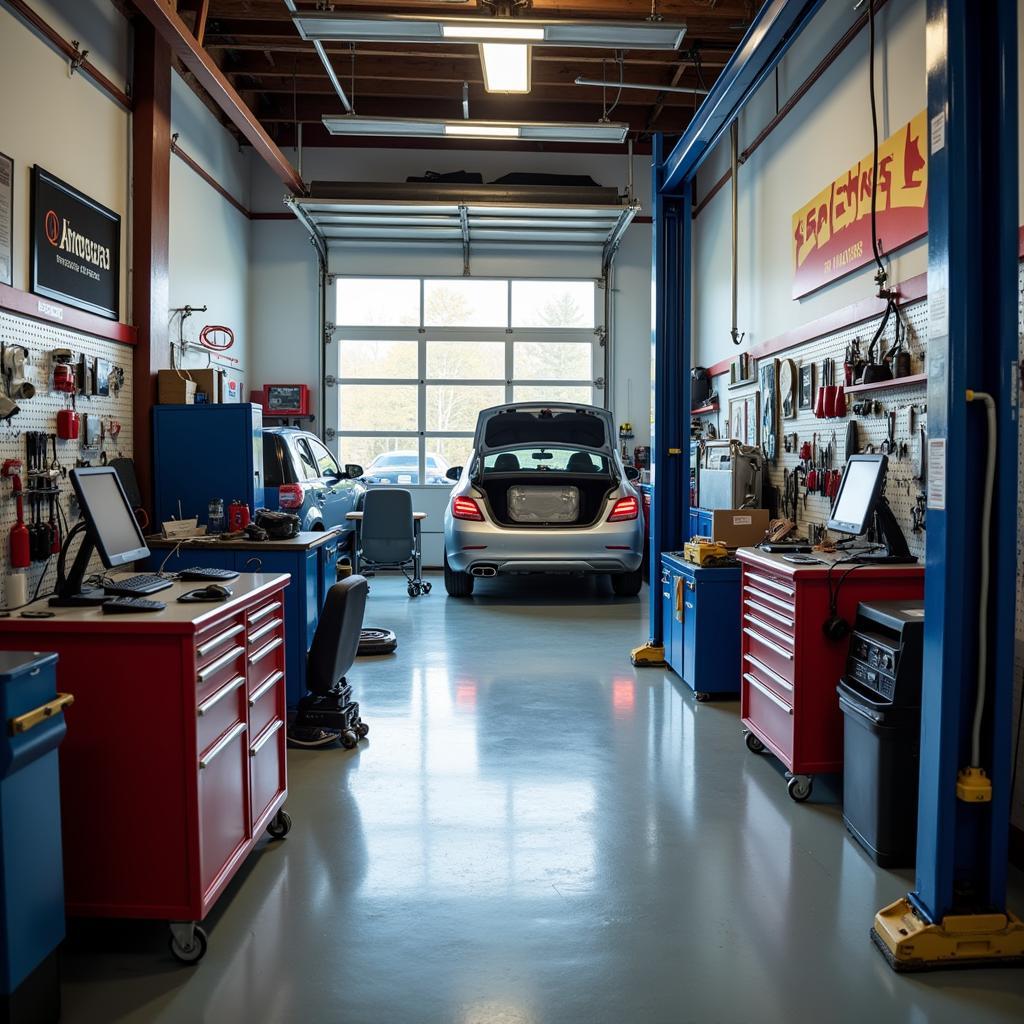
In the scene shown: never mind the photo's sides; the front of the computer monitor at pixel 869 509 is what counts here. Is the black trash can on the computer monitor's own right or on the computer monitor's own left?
on the computer monitor's own left

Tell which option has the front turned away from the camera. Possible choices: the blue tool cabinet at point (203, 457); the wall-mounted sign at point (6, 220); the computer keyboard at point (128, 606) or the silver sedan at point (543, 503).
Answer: the silver sedan

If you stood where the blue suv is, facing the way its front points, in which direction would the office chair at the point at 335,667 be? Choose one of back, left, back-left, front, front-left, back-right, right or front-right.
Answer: back-right

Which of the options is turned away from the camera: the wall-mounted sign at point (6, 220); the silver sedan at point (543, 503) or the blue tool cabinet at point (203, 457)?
the silver sedan

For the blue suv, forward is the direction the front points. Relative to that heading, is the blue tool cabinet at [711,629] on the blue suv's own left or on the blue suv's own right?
on the blue suv's own right

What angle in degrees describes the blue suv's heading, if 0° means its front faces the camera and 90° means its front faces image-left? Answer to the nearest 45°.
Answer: approximately 225°

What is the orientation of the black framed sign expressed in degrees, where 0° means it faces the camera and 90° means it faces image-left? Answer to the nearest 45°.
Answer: approximately 315°

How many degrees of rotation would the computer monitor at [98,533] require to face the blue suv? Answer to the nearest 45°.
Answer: approximately 135° to its left

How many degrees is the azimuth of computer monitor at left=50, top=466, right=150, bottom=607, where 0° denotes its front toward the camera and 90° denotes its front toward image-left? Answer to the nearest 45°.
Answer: approximately 315°

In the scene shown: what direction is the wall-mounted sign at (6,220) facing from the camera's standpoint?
to the viewer's right

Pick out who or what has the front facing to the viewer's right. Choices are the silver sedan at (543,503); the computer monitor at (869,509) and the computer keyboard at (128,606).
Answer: the computer keyboard

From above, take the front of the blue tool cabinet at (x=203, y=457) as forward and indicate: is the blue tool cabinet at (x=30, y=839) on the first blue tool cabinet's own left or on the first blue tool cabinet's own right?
on the first blue tool cabinet's own right

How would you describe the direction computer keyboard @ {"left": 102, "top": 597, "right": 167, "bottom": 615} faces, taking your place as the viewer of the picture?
facing to the right of the viewer
